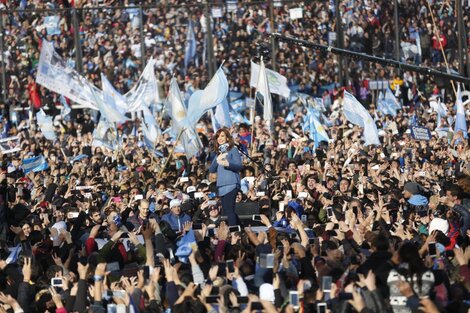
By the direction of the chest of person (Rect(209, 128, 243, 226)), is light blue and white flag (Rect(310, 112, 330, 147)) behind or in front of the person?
behind

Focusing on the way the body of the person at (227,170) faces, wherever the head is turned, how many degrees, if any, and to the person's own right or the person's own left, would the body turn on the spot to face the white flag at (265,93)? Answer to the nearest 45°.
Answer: approximately 135° to the person's own right

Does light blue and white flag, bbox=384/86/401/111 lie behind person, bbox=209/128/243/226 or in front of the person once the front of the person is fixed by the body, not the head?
behind

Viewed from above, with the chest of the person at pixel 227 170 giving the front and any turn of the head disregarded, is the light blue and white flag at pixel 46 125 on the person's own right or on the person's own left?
on the person's own right

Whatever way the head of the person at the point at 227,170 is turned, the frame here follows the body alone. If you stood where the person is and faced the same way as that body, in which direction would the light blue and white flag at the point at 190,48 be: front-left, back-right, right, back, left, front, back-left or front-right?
back-right

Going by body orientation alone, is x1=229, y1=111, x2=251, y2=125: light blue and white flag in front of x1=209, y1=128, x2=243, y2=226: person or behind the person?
behind

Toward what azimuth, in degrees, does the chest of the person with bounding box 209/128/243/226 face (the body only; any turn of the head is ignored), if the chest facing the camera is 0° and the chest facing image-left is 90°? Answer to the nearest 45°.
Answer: approximately 45°
